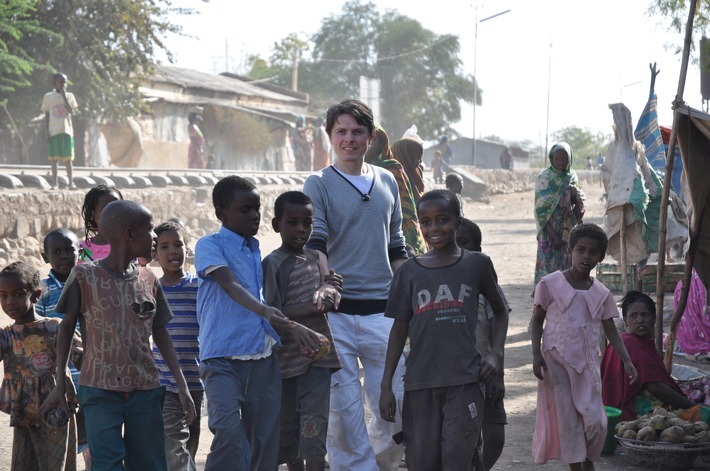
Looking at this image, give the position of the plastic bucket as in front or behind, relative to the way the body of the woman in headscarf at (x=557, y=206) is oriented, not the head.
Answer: in front

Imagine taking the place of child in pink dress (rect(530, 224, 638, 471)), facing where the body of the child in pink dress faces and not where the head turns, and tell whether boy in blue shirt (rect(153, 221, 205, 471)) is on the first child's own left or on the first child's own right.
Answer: on the first child's own right

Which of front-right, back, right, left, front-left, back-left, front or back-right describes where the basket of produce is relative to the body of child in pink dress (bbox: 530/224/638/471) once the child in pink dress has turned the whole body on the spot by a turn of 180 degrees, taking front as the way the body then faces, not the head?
front-right

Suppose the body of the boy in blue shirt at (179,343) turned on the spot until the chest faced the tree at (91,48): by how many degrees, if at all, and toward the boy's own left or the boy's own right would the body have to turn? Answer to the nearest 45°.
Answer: approximately 180°

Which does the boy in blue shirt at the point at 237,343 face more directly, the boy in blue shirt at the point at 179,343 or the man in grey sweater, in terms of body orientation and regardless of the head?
the man in grey sweater

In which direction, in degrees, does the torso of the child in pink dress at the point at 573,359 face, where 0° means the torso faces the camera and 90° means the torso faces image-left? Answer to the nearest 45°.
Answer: approximately 0°
